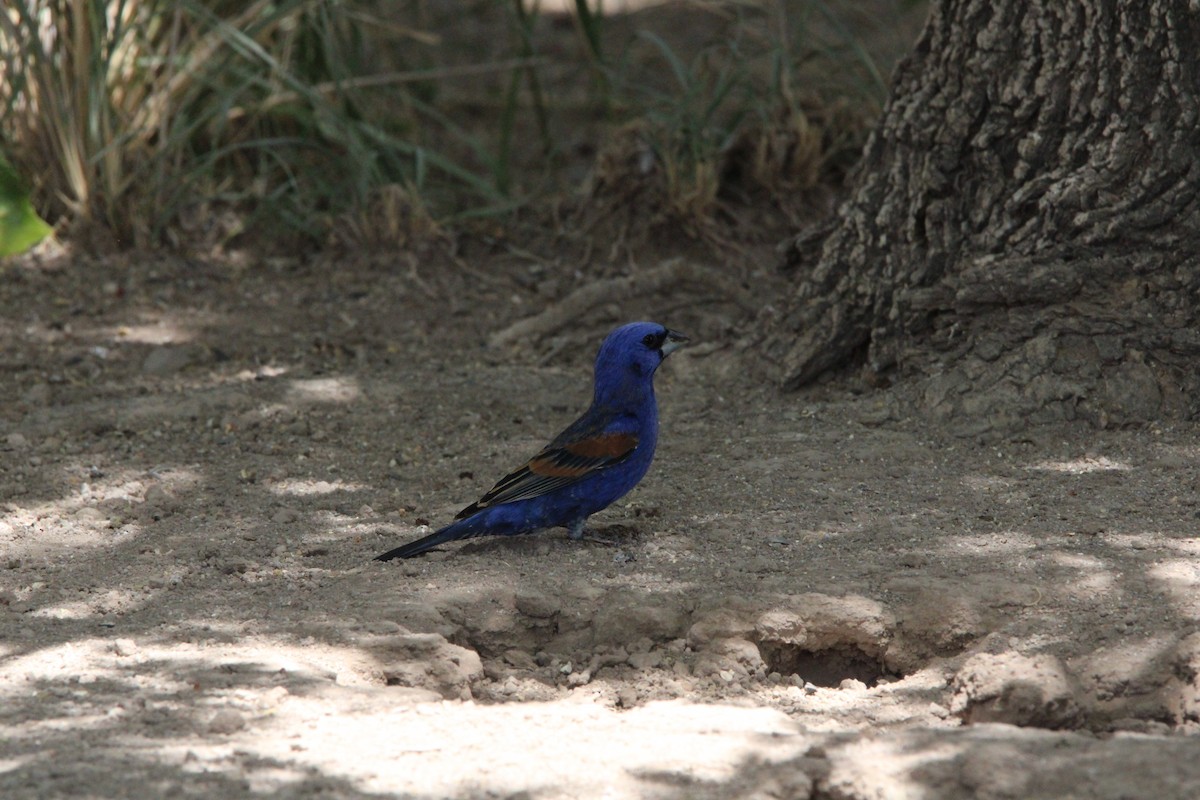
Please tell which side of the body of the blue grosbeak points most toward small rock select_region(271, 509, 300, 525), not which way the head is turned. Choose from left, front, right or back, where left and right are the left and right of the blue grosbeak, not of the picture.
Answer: back

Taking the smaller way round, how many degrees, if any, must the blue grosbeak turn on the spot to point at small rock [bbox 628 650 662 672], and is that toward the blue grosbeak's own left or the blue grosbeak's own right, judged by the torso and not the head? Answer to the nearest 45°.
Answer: approximately 90° to the blue grosbeak's own right

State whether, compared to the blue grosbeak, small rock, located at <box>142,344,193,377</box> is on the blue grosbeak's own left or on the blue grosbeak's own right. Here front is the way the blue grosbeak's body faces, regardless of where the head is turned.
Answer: on the blue grosbeak's own left

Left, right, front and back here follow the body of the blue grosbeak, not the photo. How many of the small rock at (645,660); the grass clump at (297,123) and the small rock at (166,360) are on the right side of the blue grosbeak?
1

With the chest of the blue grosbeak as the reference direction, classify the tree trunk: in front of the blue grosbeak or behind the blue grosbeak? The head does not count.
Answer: in front

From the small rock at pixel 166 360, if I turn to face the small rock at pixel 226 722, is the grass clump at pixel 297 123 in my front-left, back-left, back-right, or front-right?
back-left

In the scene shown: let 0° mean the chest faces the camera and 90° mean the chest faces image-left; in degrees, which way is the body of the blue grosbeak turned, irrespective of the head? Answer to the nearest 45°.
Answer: approximately 270°

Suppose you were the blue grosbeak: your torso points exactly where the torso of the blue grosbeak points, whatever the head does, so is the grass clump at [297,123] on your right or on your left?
on your left

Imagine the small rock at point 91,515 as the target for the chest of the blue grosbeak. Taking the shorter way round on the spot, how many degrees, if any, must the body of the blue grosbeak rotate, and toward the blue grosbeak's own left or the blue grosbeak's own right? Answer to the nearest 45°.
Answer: approximately 180°

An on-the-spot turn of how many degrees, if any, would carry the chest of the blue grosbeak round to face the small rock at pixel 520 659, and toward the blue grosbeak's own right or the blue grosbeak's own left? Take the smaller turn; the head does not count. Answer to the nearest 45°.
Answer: approximately 90° to the blue grosbeak's own right
